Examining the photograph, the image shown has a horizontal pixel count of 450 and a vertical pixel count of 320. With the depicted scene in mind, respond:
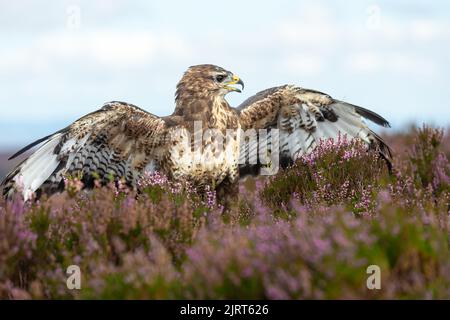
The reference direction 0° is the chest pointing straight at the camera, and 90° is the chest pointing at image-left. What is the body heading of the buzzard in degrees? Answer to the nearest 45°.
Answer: approximately 315°
